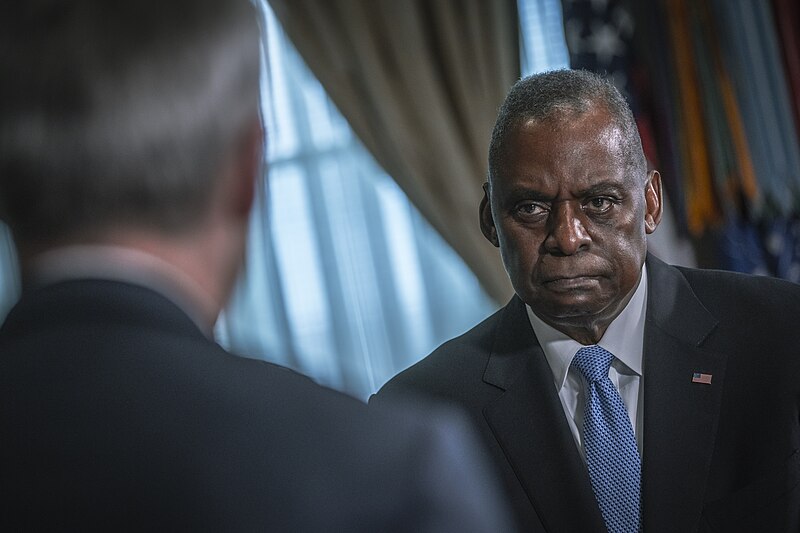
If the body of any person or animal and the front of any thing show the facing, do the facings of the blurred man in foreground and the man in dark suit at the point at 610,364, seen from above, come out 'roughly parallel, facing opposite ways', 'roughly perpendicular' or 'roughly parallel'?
roughly parallel, facing opposite ways

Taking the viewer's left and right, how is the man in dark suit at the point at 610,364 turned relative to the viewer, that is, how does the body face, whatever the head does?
facing the viewer

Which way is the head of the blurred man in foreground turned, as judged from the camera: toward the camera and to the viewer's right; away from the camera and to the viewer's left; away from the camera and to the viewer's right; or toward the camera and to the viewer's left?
away from the camera and to the viewer's right

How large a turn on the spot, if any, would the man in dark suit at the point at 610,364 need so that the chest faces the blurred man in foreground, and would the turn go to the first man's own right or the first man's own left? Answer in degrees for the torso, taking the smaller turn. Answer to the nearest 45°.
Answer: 0° — they already face them

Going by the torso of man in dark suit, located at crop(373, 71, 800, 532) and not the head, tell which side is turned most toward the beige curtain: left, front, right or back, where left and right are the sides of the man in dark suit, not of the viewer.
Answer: back

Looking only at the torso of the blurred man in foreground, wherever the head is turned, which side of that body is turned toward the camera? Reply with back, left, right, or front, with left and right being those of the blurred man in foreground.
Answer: back

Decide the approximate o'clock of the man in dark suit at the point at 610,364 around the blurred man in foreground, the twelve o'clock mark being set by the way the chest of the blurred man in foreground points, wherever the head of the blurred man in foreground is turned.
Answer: The man in dark suit is roughly at 1 o'clock from the blurred man in foreground.

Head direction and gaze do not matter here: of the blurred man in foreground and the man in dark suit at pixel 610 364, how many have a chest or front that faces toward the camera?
1
